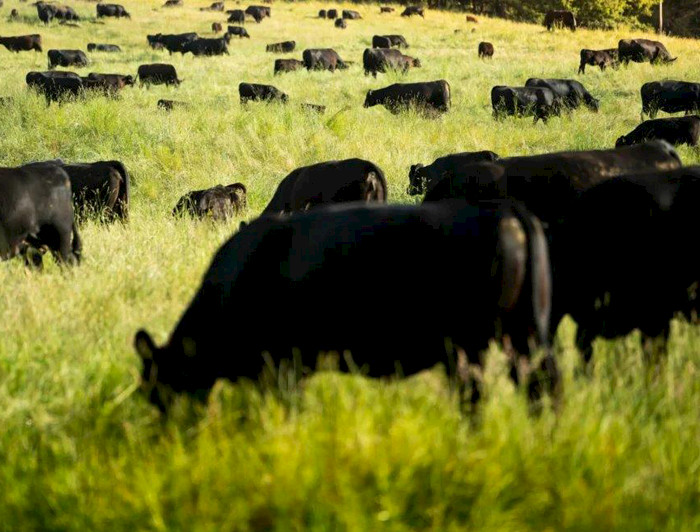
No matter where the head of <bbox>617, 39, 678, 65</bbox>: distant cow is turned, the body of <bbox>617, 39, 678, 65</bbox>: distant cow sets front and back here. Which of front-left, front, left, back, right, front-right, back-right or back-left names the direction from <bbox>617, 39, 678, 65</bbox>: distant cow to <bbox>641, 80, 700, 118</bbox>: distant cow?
right

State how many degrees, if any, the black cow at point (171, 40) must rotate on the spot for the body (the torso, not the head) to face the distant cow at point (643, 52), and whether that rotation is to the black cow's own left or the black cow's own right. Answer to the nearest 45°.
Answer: approximately 135° to the black cow's own left

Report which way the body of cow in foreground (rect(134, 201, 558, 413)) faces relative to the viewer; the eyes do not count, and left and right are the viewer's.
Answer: facing to the left of the viewer

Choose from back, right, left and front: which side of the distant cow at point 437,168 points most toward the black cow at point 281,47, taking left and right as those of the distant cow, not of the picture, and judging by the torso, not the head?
right

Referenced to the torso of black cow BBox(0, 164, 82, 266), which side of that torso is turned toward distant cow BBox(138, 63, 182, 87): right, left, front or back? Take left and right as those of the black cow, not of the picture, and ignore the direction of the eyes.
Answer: right

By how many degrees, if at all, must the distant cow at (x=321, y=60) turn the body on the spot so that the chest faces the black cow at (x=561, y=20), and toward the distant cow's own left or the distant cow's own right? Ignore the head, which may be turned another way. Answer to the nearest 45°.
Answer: approximately 45° to the distant cow's own left

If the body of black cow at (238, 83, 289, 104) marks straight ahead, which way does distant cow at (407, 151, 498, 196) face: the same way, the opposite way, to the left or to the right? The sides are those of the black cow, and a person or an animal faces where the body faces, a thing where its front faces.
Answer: the opposite way

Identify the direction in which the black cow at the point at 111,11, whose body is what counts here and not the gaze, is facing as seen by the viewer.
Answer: to the viewer's right

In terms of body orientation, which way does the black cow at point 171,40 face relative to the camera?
to the viewer's left

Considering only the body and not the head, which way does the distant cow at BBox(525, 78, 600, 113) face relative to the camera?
to the viewer's right

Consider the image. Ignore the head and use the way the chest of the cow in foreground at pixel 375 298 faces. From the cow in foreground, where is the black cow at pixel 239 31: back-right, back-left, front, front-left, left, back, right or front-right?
right

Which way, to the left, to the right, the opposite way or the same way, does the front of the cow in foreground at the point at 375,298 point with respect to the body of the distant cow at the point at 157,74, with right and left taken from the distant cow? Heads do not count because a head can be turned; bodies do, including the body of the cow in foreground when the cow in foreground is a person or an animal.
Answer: the opposite way

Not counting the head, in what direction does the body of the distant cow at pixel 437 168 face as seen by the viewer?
to the viewer's left
